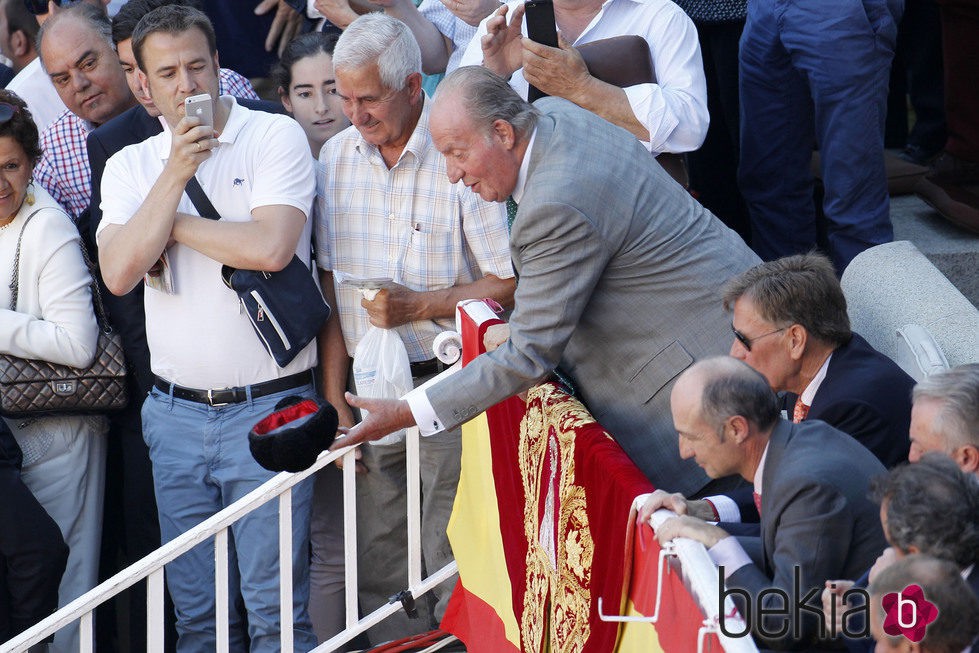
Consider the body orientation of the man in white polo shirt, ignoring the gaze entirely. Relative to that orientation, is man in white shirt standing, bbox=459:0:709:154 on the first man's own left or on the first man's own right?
on the first man's own left

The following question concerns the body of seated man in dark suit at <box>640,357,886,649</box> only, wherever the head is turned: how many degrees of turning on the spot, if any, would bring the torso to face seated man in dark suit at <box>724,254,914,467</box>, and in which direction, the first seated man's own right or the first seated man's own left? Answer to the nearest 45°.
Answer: approximately 90° to the first seated man's own right

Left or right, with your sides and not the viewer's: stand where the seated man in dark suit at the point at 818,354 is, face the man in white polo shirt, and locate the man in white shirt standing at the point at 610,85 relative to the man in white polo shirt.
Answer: right

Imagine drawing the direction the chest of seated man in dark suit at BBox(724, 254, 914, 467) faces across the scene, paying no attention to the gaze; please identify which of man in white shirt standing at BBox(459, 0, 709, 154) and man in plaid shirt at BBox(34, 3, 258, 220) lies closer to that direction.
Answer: the man in plaid shirt

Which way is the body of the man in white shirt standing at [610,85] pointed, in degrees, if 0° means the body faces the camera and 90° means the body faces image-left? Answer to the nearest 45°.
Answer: approximately 45°

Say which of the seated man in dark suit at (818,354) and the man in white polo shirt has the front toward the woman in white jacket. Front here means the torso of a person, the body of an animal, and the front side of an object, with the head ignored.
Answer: the seated man in dark suit

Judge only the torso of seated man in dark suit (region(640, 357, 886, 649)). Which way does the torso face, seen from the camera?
to the viewer's left

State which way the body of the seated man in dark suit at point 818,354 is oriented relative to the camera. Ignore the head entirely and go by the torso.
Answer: to the viewer's left

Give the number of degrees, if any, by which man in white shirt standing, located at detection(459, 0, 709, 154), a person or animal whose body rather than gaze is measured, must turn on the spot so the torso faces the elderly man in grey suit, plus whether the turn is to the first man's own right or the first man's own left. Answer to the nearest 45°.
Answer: approximately 45° to the first man's own left

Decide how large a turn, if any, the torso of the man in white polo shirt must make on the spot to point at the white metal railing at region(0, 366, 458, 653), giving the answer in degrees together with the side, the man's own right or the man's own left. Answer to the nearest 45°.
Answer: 0° — they already face it

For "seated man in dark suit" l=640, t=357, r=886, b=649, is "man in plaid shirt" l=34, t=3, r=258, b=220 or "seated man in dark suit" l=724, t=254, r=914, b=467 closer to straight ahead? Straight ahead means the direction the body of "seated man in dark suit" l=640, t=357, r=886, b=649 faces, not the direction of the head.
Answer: the man in plaid shirt
